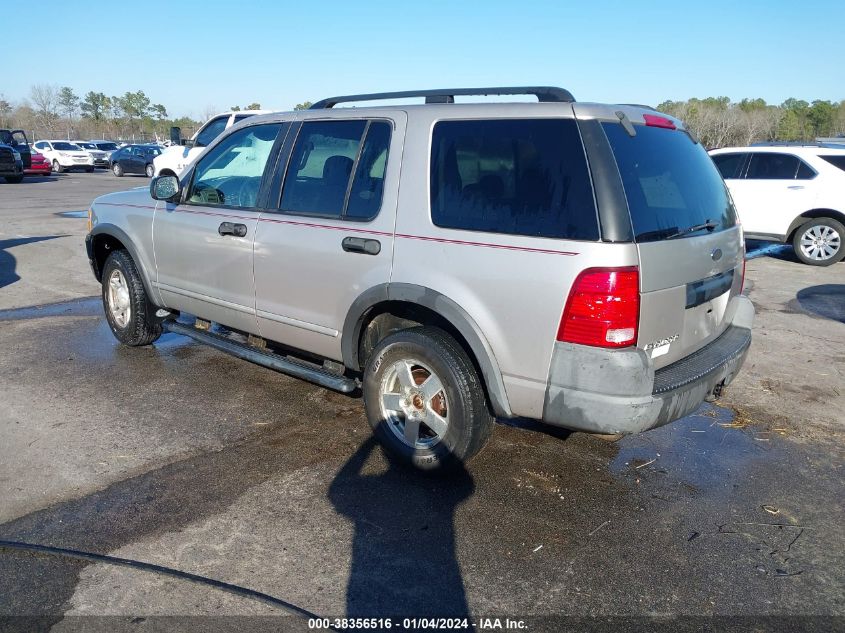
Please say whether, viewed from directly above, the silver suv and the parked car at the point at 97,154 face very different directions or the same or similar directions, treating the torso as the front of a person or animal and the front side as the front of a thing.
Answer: very different directions

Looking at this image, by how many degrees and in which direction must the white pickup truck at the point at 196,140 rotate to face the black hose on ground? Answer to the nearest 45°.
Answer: approximately 90° to its left

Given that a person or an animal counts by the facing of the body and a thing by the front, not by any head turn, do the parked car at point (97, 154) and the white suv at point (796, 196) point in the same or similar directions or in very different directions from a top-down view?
very different directions

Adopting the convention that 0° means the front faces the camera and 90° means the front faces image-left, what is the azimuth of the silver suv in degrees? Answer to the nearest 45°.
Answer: approximately 135°

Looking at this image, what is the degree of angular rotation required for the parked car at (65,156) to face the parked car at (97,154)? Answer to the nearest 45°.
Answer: approximately 90° to its left

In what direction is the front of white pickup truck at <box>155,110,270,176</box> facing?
to the viewer's left

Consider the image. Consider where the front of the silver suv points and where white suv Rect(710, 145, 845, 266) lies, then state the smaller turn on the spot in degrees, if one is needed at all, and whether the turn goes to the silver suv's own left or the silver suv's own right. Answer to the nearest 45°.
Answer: approximately 90° to the silver suv's own right

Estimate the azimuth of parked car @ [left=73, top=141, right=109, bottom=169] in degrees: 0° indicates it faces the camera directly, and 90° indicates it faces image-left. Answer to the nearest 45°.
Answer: approximately 315°
